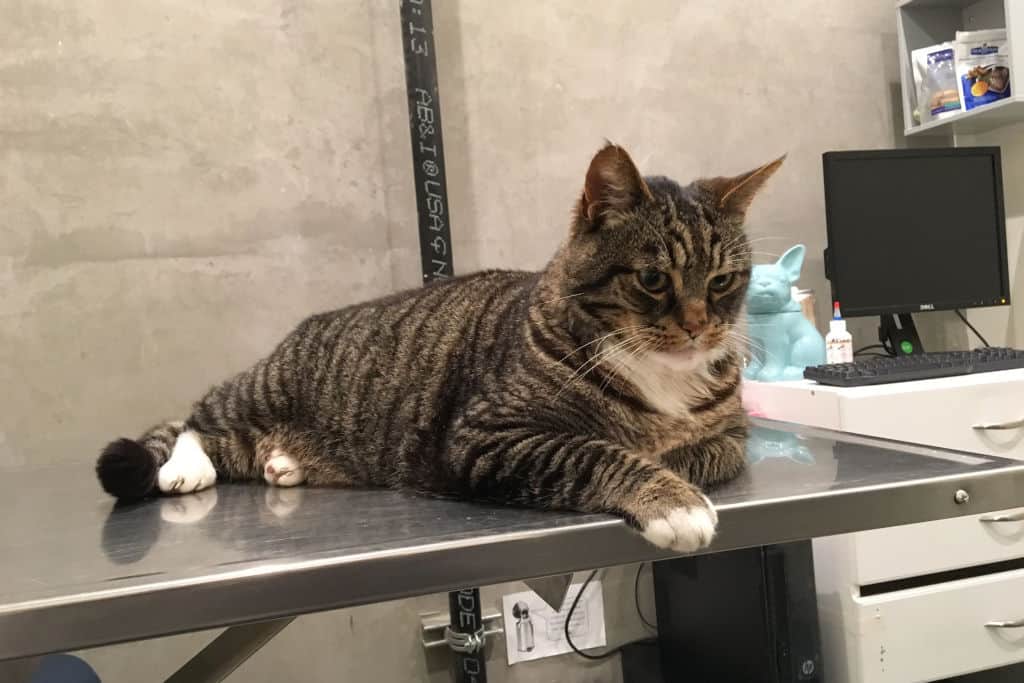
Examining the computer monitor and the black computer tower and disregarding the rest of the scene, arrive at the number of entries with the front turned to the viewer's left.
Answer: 0

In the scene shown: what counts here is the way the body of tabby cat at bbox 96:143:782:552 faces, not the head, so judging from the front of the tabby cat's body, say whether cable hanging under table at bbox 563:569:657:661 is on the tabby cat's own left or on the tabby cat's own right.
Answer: on the tabby cat's own left

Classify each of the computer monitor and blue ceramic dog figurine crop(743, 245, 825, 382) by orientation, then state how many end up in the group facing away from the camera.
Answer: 0

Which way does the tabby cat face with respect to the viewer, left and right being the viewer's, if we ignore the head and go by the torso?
facing the viewer and to the right of the viewer

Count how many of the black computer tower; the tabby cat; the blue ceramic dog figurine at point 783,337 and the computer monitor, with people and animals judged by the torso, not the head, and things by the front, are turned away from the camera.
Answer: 0

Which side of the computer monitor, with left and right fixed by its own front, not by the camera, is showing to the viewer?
front

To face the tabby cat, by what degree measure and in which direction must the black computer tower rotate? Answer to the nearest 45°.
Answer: approximately 45° to its right

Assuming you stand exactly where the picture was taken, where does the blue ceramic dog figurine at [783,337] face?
facing the viewer and to the left of the viewer

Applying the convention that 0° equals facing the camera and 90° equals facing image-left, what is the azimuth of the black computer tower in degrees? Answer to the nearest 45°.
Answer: approximately 315°
